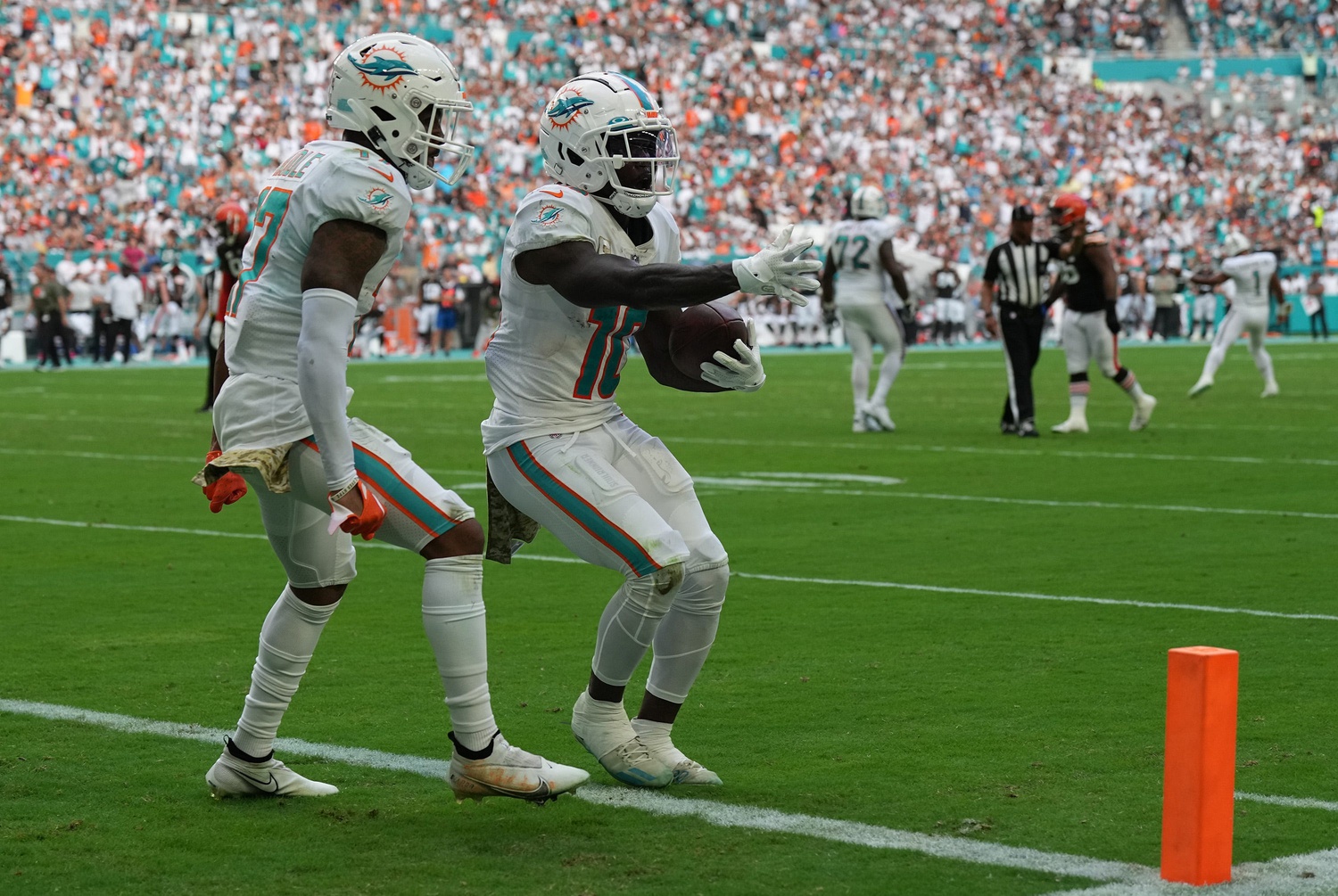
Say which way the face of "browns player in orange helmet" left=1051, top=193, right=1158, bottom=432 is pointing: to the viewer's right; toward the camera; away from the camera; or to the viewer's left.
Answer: to the viewer's left

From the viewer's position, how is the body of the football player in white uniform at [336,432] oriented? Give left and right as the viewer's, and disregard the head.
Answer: facing to the right of the viewer

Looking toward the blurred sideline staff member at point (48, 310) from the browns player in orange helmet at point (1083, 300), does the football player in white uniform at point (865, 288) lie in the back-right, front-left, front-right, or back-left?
front-left

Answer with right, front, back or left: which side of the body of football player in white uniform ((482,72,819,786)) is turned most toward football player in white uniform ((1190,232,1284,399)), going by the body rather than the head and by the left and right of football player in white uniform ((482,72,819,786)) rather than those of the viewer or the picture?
left

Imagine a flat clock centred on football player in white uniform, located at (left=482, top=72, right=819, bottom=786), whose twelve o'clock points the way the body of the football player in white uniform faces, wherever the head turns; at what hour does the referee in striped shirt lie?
The referee in striped shirt is roughly at 8 o'clock from the football player in white uniform.

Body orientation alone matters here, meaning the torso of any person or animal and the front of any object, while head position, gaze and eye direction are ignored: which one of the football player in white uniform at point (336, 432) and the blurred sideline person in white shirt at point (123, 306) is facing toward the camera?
the blurred sideline person in white shirt

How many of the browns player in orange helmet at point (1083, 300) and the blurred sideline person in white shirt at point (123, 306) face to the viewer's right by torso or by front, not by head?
0

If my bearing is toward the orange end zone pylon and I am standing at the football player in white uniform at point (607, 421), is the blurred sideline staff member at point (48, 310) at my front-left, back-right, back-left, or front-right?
back-left

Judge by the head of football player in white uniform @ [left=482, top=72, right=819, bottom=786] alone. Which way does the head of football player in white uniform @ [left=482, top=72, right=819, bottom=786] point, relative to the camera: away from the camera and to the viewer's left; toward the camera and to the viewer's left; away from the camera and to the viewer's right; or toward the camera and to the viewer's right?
toward the camera and to the viewer's right

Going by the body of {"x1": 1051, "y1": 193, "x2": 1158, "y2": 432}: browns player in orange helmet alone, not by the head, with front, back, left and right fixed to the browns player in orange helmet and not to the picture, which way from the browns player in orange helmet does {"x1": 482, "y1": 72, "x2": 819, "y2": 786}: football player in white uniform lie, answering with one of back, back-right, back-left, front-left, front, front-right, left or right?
front-left

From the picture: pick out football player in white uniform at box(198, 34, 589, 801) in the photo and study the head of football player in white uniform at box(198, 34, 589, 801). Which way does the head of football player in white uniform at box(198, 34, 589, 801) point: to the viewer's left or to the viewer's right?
to the viewer's right

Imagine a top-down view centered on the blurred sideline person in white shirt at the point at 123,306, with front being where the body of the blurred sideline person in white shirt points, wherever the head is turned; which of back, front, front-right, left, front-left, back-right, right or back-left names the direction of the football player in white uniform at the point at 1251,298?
front-left

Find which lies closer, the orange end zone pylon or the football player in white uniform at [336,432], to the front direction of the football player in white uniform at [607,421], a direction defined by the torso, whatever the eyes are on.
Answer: the orange end zone pylon

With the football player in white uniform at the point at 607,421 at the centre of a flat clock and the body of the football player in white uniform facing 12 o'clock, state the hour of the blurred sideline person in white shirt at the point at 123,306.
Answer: The blurred sideline person in white shirt is roughly at 7 o'clock from the football player in white uniform.

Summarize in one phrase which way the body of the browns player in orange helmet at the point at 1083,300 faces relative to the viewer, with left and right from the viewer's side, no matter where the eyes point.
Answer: facing the viewer and to the left of the viewer

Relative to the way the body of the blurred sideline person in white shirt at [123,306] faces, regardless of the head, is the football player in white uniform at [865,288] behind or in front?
in front

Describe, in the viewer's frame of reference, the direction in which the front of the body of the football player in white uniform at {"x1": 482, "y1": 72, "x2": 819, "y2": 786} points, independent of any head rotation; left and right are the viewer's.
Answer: facing the viewer and to the right of the viewer

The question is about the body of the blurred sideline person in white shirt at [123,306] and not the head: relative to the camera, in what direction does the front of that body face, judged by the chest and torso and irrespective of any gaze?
toward the camera
